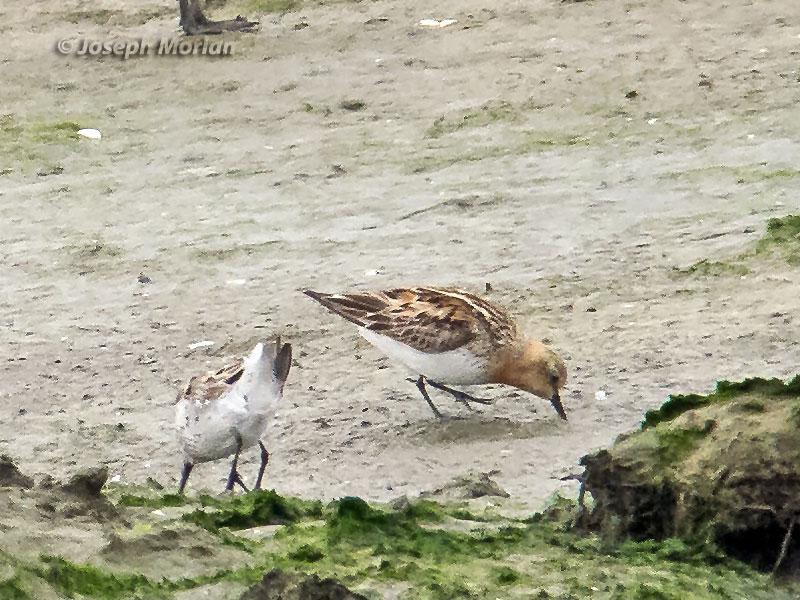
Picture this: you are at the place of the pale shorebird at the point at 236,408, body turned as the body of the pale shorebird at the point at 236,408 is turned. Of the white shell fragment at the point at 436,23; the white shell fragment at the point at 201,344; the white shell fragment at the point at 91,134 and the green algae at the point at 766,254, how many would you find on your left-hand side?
0

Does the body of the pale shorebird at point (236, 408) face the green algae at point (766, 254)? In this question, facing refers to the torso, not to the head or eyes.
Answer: no

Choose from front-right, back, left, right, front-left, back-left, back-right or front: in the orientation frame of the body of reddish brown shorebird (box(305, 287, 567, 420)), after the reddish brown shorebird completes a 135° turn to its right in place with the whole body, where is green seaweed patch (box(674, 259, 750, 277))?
back

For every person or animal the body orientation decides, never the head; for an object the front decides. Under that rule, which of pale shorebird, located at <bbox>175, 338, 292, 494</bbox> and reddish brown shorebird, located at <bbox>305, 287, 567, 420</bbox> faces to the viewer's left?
pale shorebird, located at <bbox>175, 338, 292, 494</bbox>

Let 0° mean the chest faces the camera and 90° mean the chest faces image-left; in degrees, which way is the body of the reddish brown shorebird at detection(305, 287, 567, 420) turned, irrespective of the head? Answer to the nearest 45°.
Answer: approximately 270°

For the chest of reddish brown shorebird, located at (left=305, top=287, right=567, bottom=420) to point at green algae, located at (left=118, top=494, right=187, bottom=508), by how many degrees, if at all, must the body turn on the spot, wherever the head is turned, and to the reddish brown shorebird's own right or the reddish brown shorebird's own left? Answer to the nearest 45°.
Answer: approximately 135° to the reddish brown shorebird's own right

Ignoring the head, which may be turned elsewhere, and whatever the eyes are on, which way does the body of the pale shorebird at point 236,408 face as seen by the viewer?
to the viewer's left

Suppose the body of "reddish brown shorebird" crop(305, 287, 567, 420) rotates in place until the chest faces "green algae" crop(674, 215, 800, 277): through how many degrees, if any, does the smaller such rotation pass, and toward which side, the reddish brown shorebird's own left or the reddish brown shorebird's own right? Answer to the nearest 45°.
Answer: approximately 45° to the reddish brown shorebird's own left

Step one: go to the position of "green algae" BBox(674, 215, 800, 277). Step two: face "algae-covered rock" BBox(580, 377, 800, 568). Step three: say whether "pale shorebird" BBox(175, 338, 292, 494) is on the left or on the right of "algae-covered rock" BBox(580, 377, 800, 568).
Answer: right

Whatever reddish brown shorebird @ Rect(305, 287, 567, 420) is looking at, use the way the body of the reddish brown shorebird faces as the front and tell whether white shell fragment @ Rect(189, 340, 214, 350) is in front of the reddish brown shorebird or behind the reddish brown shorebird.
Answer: behind
